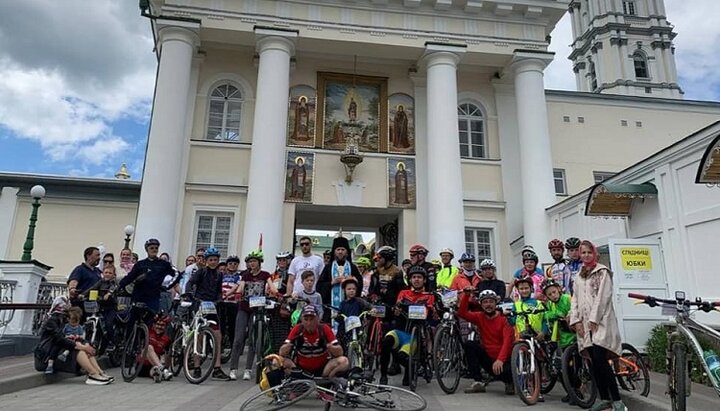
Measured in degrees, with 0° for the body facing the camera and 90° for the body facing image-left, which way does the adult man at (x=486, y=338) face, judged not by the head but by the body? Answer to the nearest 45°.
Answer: approximately 0°

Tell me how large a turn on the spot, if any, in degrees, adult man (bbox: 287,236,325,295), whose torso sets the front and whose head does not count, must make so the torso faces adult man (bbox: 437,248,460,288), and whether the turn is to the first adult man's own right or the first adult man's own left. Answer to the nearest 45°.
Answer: approximately 90° to the first adult man's own left

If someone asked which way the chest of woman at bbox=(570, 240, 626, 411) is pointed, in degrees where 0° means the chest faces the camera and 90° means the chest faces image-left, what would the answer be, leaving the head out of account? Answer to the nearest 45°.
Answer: approximately 45°

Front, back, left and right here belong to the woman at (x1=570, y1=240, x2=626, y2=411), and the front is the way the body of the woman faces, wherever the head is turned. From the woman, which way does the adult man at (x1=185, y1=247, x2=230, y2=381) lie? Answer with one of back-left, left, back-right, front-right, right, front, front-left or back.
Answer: front-right

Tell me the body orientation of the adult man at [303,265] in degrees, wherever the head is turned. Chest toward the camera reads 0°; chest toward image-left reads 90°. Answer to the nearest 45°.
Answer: approximately 0°

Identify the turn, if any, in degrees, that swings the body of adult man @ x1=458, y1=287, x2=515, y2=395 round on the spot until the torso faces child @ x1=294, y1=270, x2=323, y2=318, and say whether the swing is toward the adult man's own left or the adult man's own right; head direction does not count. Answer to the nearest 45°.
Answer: approximately 90° to the adult man's own right

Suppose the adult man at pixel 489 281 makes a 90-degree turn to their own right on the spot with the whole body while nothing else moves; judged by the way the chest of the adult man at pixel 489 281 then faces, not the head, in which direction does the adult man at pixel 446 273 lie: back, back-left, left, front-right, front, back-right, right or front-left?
front-right

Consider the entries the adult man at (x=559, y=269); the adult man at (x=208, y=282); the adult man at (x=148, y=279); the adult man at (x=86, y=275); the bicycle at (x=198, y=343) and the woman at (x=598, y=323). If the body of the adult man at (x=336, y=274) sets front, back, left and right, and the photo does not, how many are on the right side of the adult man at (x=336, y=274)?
4
